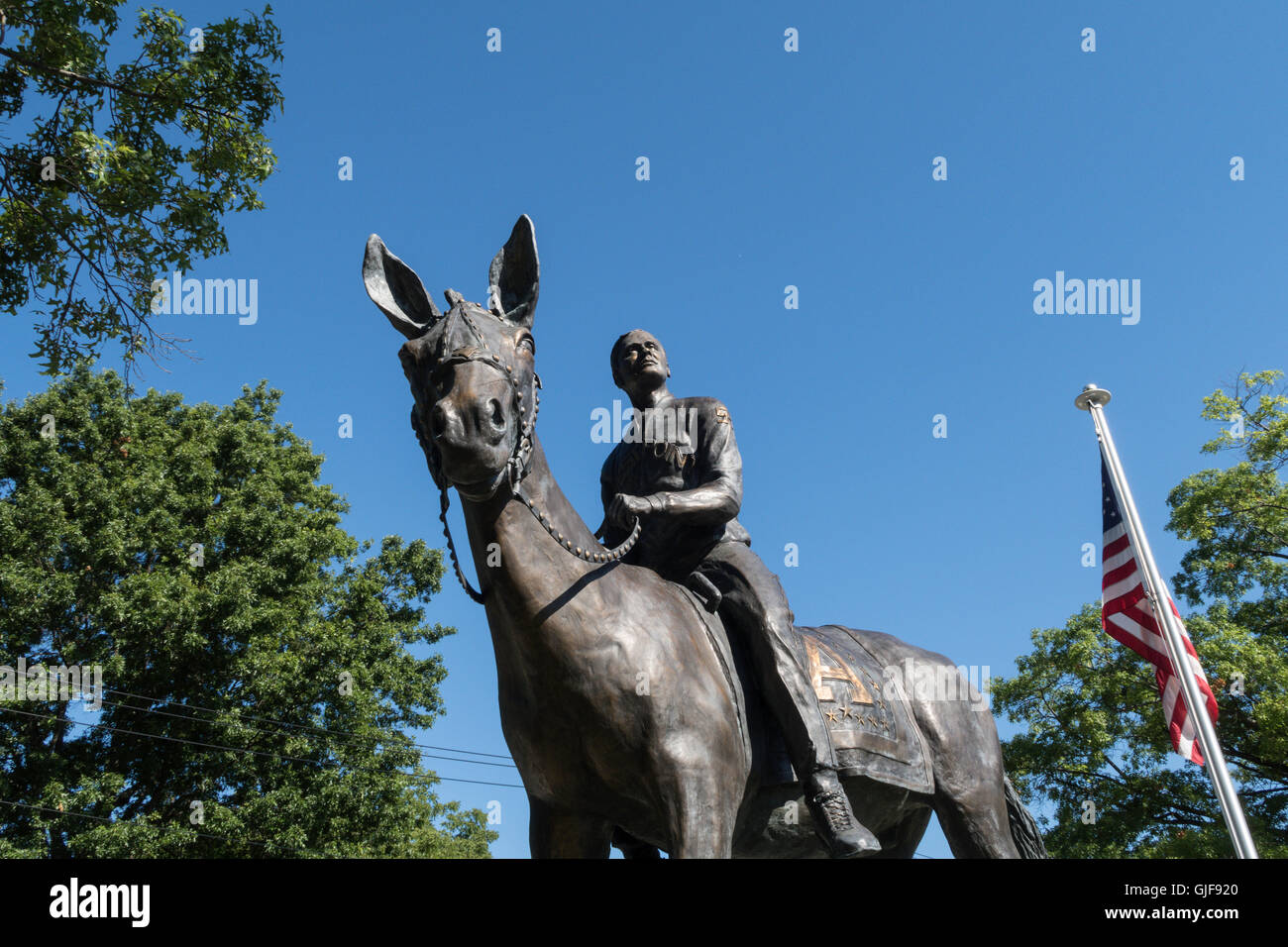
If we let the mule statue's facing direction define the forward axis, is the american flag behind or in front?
behind

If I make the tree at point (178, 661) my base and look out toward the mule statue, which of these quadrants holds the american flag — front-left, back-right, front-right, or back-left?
front-left

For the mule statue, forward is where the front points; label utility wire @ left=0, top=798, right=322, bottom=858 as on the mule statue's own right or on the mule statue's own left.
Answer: on the mule statue's own right

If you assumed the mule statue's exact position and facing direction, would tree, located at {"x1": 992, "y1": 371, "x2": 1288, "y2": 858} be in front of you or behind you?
behind

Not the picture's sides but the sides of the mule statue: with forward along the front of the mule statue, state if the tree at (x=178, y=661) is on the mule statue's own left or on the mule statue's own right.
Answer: on the mule statue's own right

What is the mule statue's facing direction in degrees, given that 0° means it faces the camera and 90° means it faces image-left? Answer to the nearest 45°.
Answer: approximately 45°

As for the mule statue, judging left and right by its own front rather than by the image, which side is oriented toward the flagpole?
back
